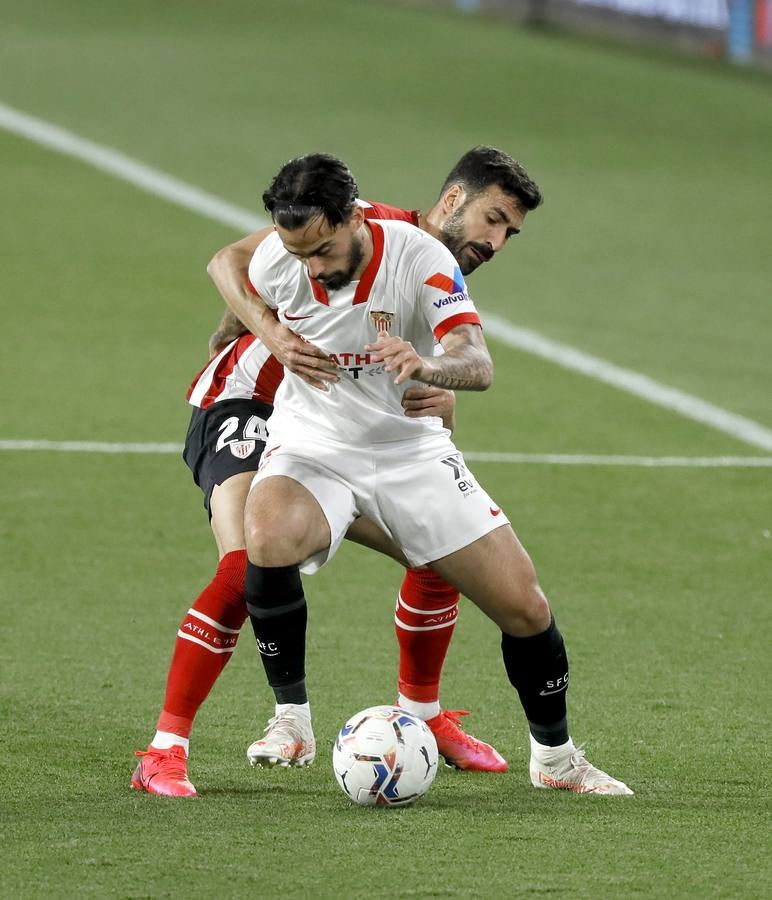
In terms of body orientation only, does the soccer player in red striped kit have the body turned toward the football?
yes

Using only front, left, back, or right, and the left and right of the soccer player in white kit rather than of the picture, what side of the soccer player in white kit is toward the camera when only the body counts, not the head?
front

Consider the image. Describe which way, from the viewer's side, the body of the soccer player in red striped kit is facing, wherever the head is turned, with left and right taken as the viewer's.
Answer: facing the viewer and to the right of the viewer
